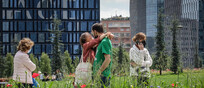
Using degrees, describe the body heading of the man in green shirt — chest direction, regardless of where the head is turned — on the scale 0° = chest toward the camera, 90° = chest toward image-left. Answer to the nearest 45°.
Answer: approximately 90°
